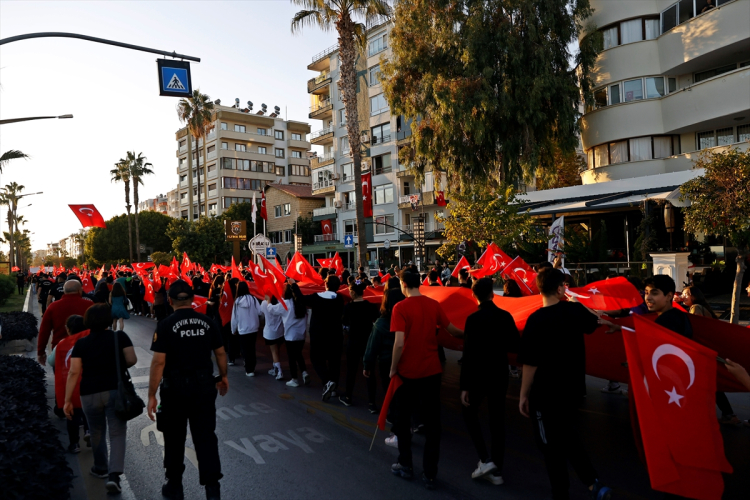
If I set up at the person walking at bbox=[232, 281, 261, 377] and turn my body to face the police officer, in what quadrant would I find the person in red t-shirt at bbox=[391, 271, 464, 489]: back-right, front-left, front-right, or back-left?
front-left

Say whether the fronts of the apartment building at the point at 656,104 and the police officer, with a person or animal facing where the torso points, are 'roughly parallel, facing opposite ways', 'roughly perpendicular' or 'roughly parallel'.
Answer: roughly perpendicular

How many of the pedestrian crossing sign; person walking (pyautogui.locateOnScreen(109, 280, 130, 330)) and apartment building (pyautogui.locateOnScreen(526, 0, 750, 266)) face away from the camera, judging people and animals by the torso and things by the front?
1

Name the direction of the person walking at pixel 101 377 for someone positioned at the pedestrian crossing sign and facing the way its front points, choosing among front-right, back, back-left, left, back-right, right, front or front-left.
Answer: front

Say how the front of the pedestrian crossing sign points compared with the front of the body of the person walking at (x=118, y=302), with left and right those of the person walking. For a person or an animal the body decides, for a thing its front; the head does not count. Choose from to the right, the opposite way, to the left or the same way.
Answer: the opposite way

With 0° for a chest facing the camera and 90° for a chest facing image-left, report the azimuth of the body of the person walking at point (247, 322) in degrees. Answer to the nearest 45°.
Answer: approximately 180°

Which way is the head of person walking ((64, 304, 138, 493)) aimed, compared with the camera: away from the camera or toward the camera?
away from the camera

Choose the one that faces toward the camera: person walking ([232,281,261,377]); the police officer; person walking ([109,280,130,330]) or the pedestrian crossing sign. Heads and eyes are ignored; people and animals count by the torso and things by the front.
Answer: the pedestrian crossing sign

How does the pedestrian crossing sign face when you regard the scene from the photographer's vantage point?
facing the viewer

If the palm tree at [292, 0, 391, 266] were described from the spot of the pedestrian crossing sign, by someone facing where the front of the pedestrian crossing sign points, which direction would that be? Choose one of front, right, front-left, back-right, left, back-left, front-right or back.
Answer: back-left

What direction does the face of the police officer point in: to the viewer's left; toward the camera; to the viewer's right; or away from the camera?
away from the camera

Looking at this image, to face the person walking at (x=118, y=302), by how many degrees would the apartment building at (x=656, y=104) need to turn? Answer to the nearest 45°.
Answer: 0° — it already faces them

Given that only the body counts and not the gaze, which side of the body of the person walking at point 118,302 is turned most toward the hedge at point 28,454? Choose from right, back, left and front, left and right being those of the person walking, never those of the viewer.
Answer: back

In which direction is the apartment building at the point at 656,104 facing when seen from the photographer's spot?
facing the viewer and to the left of the viewer

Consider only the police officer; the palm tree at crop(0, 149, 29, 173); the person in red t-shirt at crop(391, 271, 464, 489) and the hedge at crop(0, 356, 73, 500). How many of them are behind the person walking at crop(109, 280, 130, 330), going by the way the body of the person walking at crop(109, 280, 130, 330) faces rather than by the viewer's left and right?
3

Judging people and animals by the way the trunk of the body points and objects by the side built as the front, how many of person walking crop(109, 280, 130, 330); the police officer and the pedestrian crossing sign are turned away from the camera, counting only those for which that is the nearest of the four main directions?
2

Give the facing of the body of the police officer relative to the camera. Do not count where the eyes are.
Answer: away from the camera

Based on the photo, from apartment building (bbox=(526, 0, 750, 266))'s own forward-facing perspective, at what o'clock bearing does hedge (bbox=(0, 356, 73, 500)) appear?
The hedge is roughly at 11 o'clock from the apartment building.

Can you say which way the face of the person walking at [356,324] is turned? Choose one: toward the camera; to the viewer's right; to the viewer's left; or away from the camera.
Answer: away from the camera

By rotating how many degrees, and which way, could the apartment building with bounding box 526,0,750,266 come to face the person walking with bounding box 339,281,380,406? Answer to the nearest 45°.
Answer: approximately 45° to its left

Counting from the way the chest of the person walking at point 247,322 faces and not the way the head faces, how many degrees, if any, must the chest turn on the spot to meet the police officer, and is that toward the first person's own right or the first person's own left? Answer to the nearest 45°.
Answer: approximately 180°
